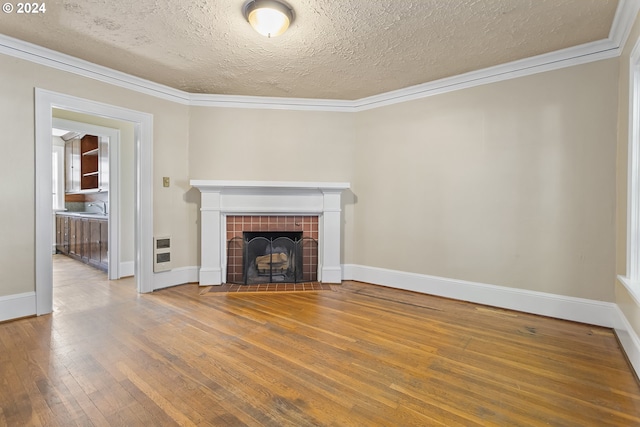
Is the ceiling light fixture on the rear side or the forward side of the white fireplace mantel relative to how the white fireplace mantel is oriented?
on the forward side

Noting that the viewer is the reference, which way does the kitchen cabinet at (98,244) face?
facing the viewer and to the left of the viewer

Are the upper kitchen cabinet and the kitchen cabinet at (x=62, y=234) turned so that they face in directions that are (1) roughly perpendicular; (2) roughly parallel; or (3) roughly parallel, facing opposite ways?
roughly parallel

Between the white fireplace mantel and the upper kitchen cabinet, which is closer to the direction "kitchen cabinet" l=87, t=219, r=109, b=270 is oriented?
the white fireplace mantel

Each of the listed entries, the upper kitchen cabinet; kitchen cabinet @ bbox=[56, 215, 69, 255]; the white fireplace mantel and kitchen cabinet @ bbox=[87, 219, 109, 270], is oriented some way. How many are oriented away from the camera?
0

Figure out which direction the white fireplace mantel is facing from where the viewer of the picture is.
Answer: facing the viewer

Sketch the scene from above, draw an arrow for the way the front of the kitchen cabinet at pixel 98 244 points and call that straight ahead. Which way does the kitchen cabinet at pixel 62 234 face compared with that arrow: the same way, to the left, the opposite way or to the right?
the same way
